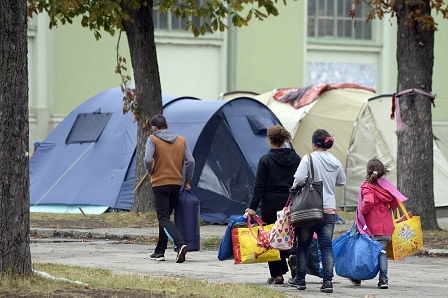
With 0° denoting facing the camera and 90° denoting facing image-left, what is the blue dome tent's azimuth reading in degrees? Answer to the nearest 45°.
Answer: approximately 315°

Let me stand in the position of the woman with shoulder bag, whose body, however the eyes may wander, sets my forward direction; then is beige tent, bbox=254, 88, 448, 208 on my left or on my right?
on my right

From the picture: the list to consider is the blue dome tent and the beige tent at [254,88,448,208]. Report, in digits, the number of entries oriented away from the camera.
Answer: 0

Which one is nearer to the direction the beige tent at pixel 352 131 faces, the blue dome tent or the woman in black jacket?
the woman in black jacket

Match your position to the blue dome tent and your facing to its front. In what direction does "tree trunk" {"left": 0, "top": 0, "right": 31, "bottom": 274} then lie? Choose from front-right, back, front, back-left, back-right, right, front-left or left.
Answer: front-right

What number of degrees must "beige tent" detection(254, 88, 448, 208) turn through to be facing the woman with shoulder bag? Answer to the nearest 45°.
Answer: approximately 45° to its right

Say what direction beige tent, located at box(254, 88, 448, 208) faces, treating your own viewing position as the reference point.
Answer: facing the viewer and to the right of the viewer

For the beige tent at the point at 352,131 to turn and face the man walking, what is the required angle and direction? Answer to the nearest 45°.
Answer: approximately 45° to its right

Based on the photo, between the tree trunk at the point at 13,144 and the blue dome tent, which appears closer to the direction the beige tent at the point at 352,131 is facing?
the tree trunk

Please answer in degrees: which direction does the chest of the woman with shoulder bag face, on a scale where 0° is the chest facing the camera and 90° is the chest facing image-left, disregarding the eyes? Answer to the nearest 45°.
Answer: approximately 135°
